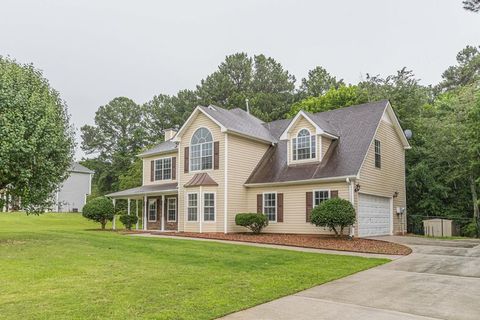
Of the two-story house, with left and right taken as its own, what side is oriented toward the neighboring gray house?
right

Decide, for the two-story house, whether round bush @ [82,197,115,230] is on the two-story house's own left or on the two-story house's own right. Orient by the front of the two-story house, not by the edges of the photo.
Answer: on the two-story house's own right

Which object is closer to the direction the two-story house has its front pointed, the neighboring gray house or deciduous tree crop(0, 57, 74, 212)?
the deciduous tree

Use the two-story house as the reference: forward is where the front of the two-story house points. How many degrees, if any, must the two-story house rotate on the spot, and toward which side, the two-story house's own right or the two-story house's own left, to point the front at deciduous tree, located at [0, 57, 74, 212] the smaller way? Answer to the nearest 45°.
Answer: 0° — it already faces it

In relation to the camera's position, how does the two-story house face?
facing the viewer and to the left of the viewer

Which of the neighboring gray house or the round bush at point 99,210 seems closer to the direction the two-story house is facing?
the round bush

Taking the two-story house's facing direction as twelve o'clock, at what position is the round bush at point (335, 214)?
The round bush is roughly at 10 o'clock from the two-story house.
